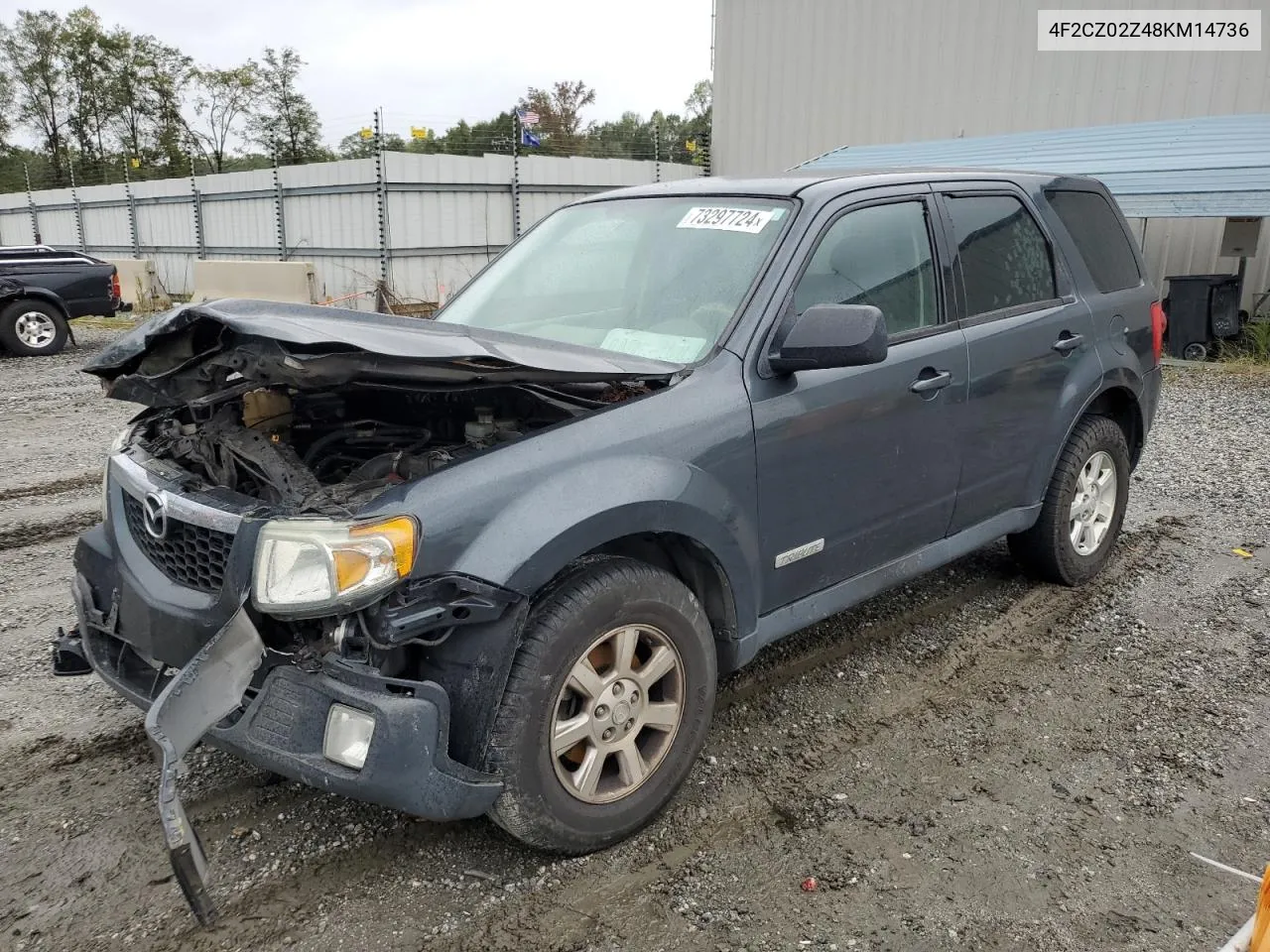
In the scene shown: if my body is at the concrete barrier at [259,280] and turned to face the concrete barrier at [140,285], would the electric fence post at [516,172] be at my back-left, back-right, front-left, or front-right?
back-right

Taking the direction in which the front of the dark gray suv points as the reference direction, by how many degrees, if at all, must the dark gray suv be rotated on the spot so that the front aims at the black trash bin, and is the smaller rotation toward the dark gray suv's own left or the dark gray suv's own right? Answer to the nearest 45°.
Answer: approximately 180°

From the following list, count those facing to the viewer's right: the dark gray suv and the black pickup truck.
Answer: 0

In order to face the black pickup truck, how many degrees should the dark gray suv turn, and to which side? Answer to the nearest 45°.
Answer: approximately 90° to its right

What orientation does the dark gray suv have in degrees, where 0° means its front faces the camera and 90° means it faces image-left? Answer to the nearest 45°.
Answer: approximately 45°

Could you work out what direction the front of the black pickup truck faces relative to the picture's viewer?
facing to the left of the viewer

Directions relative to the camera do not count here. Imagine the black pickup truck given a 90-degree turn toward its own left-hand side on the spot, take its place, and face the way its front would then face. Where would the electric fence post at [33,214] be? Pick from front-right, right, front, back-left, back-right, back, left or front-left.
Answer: back

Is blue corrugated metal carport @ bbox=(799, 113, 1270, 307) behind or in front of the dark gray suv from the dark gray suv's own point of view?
behind
